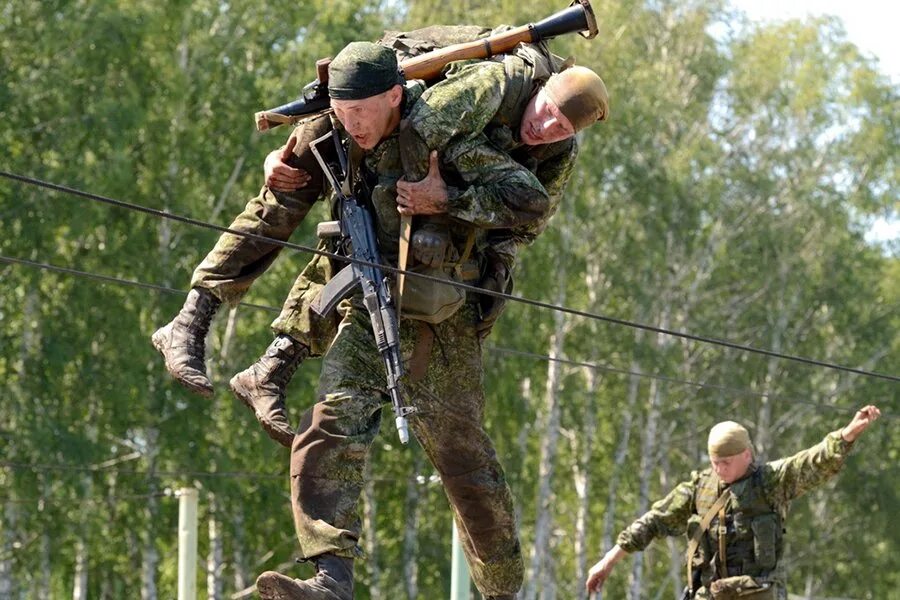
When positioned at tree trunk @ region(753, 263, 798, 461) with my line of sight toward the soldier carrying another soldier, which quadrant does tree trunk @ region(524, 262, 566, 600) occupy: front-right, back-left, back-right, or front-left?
front-right

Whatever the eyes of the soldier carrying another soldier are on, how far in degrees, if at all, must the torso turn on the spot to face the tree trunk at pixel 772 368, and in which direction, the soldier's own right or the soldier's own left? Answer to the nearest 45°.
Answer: approximately 135° to the soldier's own right

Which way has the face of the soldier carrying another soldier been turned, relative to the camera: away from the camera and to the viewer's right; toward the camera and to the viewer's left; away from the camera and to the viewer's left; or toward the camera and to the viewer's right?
toward the camera and to the viewer's left

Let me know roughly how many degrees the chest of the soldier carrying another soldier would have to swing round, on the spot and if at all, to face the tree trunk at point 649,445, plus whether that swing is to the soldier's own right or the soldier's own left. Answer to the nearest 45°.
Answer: approximately 135° to the soldier's own right

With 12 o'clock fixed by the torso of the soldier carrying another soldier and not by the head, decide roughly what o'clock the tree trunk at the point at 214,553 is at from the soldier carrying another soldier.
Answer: The tree trunk is roughly at 4 o'clock from the soldier carrying another soldier.

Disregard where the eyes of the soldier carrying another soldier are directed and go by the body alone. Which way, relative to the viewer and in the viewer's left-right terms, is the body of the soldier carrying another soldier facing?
facing the viewer and to the left of the viewer

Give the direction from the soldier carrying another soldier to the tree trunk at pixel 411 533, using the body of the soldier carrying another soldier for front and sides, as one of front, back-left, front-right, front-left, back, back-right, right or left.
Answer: back-right

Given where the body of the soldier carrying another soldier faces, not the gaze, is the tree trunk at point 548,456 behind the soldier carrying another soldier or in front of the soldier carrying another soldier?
behind

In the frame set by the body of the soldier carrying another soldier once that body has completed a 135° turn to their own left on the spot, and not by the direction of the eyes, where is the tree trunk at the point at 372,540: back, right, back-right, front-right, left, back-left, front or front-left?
left

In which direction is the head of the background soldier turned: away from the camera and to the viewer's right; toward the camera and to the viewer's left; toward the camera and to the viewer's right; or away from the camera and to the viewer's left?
toward the camera and to the viewer's left
